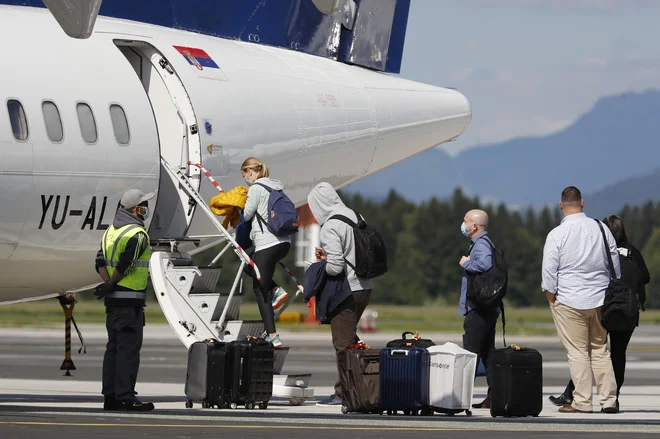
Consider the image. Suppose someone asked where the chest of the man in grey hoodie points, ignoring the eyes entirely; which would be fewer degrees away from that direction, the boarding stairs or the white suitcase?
the boarding stairs

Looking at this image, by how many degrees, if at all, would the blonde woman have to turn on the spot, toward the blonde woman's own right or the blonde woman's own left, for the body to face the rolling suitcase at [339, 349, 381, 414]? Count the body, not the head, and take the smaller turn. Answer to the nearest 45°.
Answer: approximately 135° to the blonde woman's own left

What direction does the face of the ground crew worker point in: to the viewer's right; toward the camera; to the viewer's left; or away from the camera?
to the viewer's right

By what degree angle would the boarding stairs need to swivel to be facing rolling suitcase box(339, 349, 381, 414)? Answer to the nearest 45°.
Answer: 0° — it already faces it

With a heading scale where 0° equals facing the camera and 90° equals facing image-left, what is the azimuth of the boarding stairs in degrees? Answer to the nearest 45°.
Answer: approximately 315°

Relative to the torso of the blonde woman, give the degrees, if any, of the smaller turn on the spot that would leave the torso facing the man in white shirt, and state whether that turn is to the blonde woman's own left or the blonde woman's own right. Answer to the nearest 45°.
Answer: approximately 180°

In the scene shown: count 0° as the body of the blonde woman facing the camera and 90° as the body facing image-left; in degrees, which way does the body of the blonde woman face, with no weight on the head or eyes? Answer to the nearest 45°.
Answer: approximately 90°

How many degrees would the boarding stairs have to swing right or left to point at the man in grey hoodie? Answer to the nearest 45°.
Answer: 0° — it already faces them

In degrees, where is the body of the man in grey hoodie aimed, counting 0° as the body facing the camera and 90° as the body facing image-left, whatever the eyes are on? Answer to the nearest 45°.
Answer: approximately 90°
